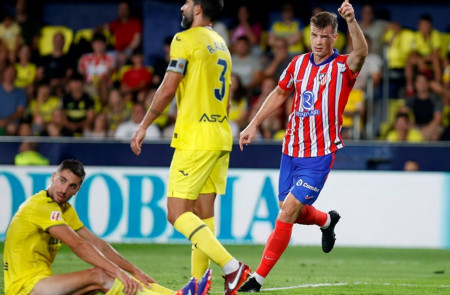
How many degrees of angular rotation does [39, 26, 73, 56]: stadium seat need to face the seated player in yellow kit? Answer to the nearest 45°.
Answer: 0° — it already faces them

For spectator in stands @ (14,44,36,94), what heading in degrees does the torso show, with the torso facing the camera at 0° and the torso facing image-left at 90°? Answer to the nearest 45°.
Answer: approximately 0°

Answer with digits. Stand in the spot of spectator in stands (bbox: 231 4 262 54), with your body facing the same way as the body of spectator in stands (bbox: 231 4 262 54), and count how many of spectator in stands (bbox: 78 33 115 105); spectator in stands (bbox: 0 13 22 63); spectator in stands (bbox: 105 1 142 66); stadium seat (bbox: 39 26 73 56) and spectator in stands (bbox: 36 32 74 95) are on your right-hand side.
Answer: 5

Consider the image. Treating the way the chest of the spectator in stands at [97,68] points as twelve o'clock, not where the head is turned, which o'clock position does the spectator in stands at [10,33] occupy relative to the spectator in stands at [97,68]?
the spectator in stands at [10,33] is roughly at 4 o'clock from the spectator in stands at [97,68].

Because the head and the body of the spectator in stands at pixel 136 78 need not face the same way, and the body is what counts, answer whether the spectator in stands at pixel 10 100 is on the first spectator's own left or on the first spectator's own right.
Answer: on the first spectator's own right

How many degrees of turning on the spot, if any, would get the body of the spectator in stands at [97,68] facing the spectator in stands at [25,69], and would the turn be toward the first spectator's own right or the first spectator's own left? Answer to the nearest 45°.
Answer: approximately 90° to the first spectator's own right

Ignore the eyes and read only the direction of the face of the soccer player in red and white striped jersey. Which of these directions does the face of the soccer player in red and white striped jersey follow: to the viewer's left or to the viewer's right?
to the viewer's left

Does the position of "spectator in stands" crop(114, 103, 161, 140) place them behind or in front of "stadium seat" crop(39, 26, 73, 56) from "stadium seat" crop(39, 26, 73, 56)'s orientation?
in front

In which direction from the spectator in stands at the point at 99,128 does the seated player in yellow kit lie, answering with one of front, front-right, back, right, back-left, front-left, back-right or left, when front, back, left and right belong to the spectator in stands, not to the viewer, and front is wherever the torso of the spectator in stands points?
front
